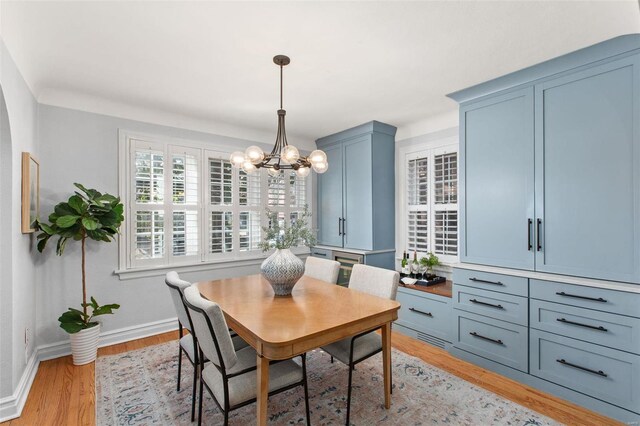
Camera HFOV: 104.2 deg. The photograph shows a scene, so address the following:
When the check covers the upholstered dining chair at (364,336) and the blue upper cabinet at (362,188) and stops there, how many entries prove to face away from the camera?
0

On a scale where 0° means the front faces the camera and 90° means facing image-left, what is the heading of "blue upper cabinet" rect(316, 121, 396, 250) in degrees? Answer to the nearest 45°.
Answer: approximately 45°

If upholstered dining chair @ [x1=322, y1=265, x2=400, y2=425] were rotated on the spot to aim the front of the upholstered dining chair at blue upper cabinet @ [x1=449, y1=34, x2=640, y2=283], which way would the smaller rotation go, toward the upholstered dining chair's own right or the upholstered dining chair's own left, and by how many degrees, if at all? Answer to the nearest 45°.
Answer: approximately 135° to the upholstered dining chair's own left

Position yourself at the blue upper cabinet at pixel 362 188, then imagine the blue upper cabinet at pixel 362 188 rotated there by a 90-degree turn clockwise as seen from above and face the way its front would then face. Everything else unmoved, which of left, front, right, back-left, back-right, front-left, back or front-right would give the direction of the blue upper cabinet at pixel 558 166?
back

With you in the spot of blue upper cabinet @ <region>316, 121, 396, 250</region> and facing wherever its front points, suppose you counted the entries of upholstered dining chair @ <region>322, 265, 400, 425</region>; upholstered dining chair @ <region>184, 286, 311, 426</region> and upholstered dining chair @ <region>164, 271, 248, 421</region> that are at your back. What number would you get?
0

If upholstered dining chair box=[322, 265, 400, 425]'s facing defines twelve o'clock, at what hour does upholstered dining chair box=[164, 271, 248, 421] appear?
upholstered dining chair box=[164, 271, 248, 421] is roughly at 1 o'clock from upholstered dining chair box=[322, 265, 400, 425].

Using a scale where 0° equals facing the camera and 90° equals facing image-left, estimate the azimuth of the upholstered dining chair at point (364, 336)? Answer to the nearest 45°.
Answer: approximately 45°

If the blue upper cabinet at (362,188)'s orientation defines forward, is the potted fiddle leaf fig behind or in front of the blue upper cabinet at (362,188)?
in front

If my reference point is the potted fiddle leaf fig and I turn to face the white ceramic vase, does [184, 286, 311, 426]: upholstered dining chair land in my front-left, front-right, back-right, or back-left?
front-right

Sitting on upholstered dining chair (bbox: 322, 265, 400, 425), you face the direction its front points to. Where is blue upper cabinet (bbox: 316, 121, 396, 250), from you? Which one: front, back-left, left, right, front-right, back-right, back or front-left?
back-right

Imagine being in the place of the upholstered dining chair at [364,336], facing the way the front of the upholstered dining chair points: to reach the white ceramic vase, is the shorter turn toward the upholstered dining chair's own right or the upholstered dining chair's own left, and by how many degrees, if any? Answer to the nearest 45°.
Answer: approximately 45° to the upholstered dining chair's own right
